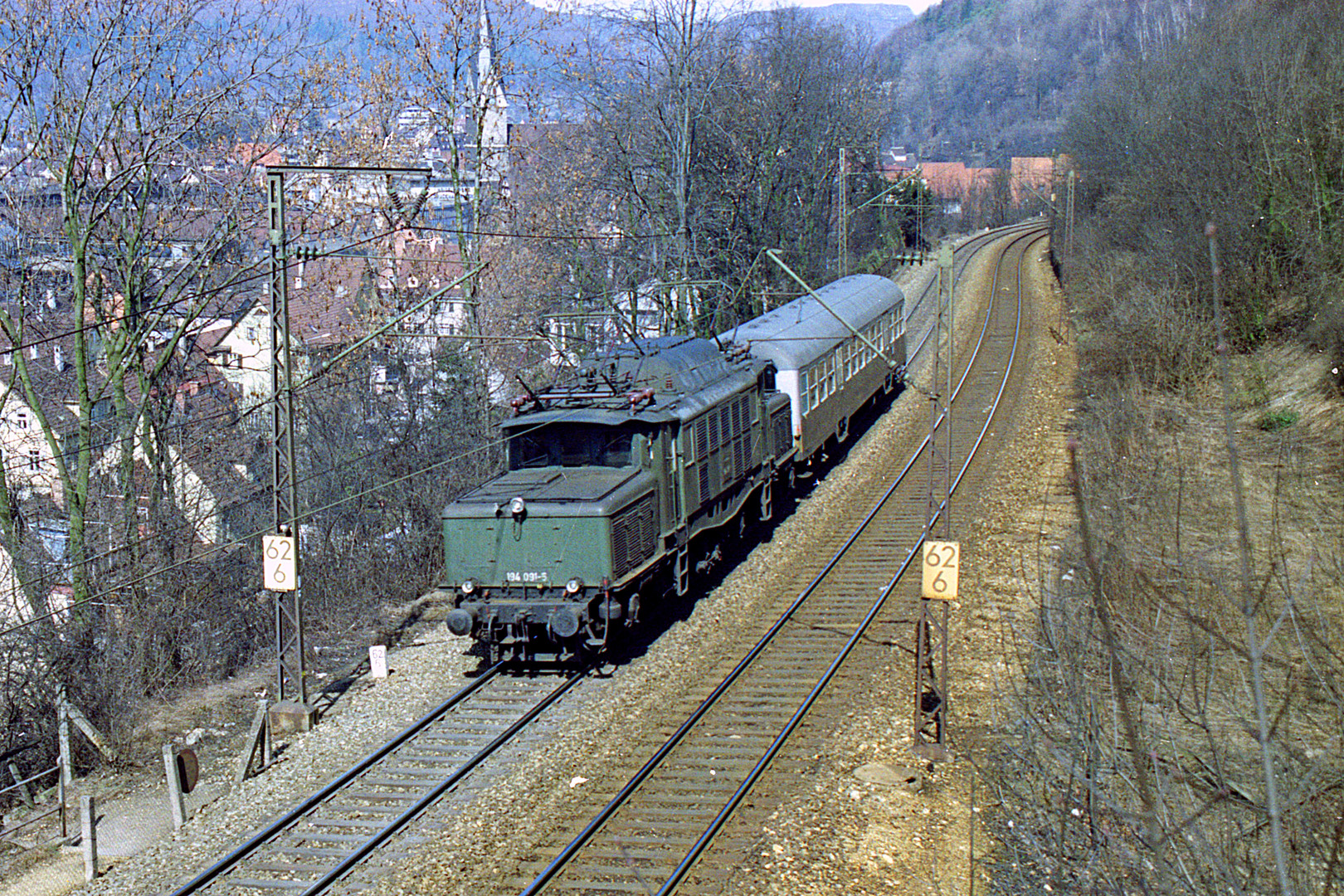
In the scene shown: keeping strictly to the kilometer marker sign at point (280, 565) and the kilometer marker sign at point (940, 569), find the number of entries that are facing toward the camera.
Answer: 2

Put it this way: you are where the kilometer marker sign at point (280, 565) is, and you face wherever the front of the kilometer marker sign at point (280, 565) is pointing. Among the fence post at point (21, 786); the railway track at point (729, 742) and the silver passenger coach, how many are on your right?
1

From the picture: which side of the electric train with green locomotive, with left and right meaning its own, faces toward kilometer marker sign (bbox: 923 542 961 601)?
left

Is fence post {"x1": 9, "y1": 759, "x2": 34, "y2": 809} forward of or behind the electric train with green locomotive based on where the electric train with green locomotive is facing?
forward

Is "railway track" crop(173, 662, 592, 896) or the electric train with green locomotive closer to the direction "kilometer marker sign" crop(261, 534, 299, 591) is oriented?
the railway track

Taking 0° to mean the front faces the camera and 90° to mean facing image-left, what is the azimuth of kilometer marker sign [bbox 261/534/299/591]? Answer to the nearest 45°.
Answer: approximately 0°
